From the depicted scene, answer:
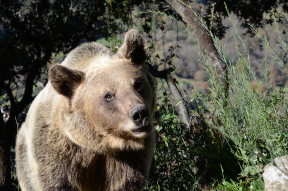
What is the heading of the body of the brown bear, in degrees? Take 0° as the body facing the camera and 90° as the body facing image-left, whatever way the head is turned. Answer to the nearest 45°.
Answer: approximately 315°

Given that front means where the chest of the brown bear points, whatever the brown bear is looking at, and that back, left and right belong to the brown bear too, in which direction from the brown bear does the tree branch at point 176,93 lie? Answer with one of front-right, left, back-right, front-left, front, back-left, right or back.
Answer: left

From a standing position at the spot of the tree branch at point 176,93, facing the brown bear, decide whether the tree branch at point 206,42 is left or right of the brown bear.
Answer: left

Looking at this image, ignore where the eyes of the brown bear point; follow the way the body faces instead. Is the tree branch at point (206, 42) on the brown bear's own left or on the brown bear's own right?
on the brown bear's own left

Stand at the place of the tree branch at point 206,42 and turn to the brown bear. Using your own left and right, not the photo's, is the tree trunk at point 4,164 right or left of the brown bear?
right

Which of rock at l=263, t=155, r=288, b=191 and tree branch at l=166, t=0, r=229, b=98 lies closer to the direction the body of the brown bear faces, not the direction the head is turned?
the rock

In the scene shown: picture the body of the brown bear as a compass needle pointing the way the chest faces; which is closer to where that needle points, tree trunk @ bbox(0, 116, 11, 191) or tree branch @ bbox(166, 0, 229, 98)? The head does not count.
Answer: the tree branch

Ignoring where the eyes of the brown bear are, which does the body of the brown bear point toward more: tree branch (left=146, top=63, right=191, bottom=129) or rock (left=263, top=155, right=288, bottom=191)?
the rock

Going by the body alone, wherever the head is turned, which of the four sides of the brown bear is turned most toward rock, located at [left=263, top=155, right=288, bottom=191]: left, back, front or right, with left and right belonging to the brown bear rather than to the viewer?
left

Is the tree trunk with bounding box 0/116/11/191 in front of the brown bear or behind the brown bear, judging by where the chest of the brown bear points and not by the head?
behind
